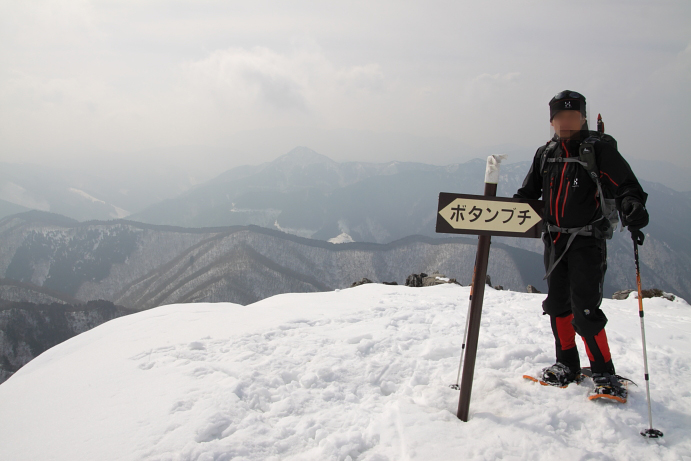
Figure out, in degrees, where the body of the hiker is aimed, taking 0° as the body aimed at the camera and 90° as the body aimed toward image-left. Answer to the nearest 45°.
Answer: approximately 45°

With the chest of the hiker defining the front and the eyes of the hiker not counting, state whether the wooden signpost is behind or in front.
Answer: in front
